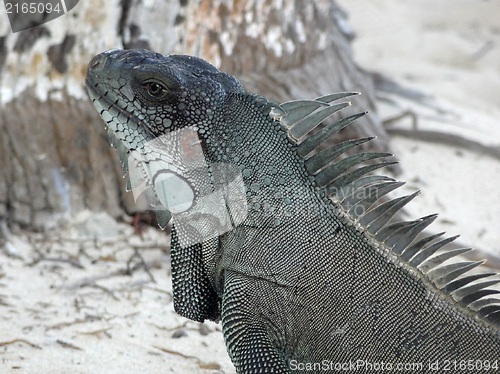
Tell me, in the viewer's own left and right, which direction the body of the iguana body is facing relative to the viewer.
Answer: facing to the left of the viewer

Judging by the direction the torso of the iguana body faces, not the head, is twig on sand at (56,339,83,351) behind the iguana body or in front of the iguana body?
in front

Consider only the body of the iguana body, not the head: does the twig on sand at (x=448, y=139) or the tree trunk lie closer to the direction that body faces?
the tree trunk

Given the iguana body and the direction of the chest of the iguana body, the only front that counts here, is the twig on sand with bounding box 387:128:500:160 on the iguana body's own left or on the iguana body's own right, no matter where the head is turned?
on the iguana body's own right

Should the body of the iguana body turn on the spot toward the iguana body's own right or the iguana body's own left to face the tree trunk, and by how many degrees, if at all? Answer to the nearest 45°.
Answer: approximately 45° to the iguana body's own right
